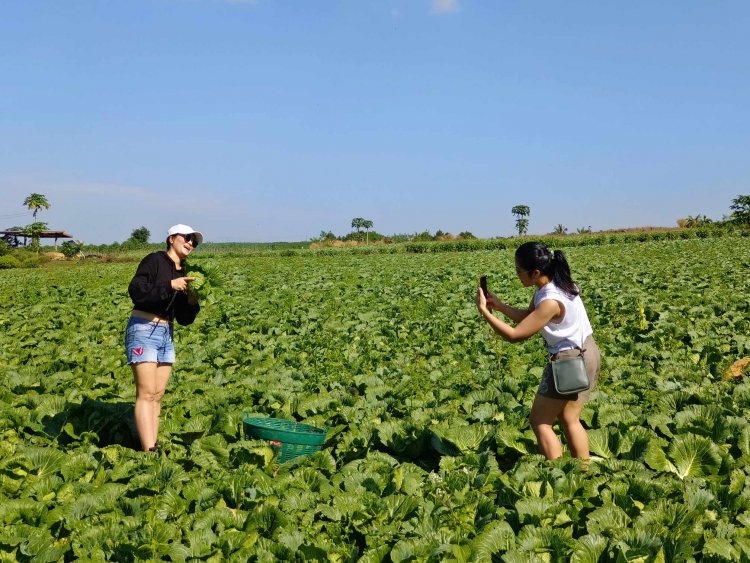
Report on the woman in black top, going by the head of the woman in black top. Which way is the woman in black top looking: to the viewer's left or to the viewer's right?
to the viewer's right

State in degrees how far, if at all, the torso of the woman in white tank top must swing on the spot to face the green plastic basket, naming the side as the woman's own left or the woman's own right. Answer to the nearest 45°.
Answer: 0° — they already face it

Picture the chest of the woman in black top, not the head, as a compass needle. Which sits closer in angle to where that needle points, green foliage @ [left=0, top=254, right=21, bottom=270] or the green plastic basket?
the green plastic basket

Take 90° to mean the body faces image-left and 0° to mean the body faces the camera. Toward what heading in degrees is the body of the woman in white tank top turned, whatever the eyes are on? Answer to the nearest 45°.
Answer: approximately 90°

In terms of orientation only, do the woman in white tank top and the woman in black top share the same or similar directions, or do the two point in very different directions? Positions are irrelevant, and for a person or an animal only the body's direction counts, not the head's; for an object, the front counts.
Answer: very different directions

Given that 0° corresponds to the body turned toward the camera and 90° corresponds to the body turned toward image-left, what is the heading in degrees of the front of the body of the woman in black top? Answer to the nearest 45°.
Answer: approximately 315°

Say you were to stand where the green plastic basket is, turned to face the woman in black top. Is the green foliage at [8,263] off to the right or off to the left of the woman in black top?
right

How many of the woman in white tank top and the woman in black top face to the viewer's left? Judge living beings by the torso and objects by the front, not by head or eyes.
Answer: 1
